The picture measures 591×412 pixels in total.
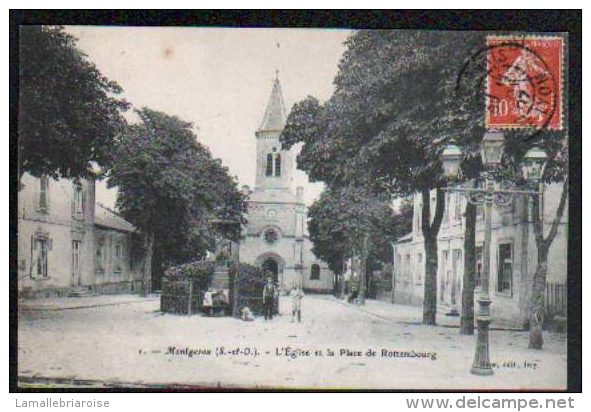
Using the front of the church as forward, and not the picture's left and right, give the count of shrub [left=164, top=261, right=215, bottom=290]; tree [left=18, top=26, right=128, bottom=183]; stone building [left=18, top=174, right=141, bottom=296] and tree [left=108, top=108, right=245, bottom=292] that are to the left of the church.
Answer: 0

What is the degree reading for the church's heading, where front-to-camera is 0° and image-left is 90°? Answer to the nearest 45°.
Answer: approximately 0°

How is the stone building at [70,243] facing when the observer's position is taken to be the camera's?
facing the viewer and to the right of the viewer

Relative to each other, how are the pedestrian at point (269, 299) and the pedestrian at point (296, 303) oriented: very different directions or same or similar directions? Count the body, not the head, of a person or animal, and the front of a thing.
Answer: same or similar directions

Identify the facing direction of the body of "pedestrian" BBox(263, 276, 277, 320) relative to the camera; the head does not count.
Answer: toward the camera

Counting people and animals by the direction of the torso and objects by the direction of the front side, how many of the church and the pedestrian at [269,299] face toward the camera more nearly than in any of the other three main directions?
2

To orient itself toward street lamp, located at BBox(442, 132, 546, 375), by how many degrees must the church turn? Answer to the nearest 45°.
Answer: approximately 45° to its left
